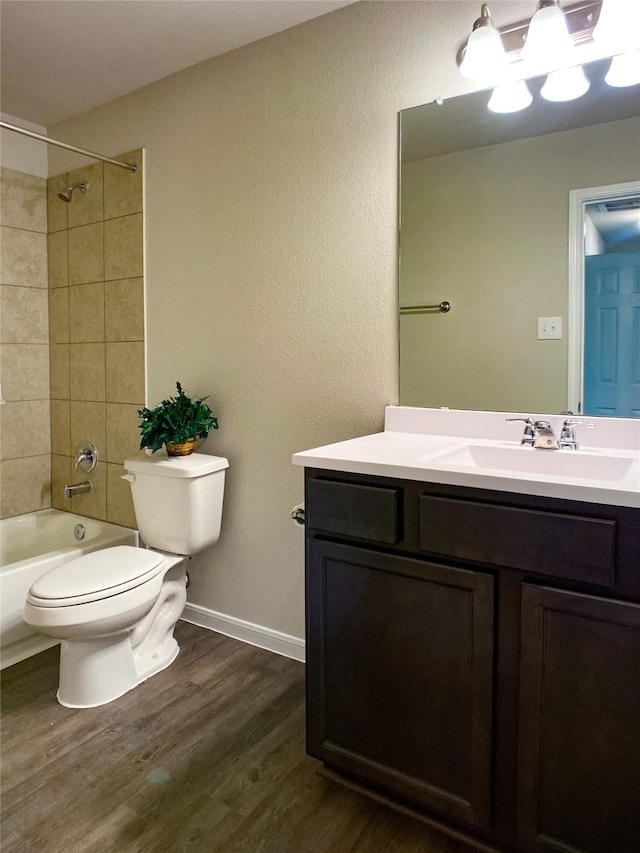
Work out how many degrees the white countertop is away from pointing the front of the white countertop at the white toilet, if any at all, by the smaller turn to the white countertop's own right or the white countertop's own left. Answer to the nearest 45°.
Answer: approximately 45° to the white countertop's own right

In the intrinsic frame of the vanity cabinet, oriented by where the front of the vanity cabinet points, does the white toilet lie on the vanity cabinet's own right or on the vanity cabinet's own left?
on the vanity cabinet's own right

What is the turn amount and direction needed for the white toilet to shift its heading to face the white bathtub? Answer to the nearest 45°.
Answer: approximately 90° to its right

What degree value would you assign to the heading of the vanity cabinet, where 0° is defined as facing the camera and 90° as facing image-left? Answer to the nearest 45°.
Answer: approximately 45°

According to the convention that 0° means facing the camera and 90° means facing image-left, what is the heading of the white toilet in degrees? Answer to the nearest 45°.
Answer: approximately 45°

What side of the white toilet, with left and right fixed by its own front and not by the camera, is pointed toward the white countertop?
left

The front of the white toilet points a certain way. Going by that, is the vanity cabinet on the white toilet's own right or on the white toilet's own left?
on the white toilet's own left
